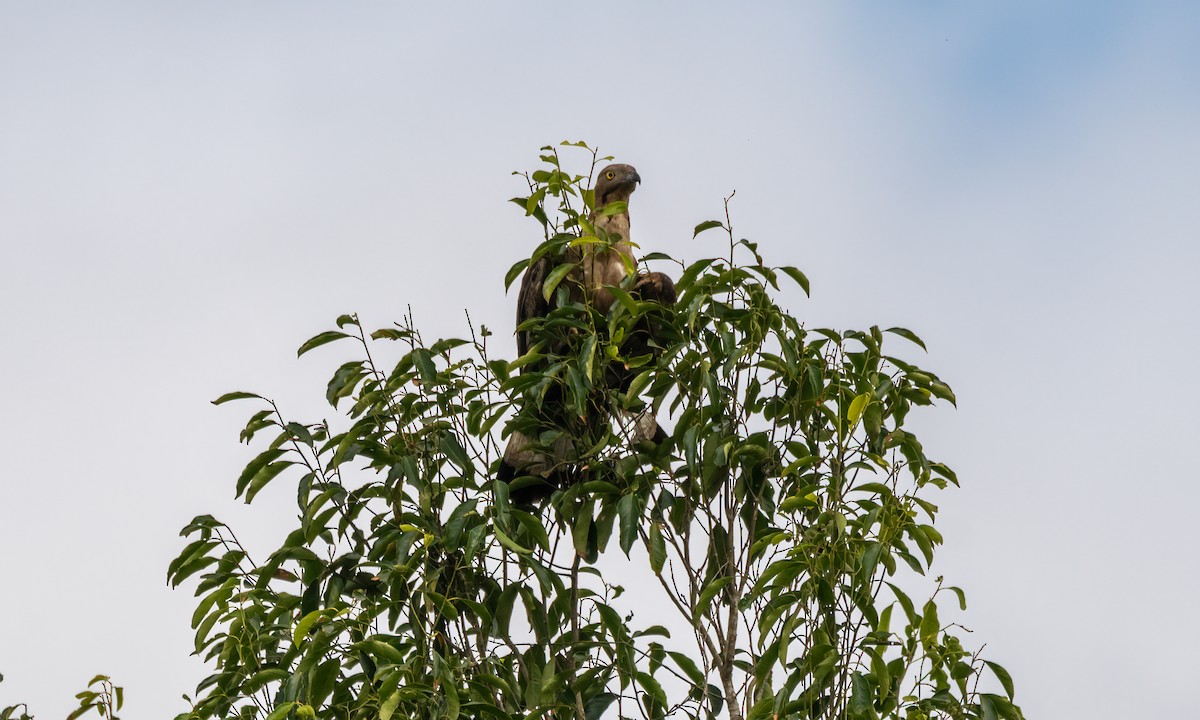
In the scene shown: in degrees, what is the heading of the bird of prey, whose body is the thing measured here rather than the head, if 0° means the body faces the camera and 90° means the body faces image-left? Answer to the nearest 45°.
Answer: approximately 315°
